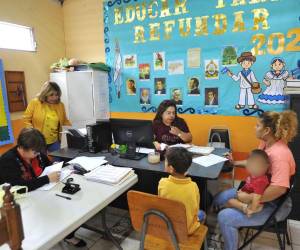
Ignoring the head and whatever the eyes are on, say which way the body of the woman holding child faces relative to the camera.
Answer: to the viewer's left

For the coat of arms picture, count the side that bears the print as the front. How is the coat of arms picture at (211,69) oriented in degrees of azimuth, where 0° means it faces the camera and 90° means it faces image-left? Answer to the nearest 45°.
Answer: approximately 0°

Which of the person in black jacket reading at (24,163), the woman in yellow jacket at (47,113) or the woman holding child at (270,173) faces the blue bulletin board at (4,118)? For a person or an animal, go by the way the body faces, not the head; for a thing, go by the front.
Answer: the woman holding child

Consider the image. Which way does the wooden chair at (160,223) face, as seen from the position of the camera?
facing away from the viewer and to the right of the viewer

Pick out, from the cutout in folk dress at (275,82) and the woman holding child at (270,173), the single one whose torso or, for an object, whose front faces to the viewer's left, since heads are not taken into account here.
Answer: the woman holding child

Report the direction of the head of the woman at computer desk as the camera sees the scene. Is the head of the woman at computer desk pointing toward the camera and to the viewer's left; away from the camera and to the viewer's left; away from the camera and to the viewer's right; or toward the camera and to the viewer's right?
toward the camera and to the viewer's right

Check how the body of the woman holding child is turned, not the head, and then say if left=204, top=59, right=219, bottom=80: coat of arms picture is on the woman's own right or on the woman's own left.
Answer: on the woman's own right

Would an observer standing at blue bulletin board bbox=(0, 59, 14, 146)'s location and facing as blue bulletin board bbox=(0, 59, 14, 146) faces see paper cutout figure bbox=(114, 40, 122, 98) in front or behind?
in front
